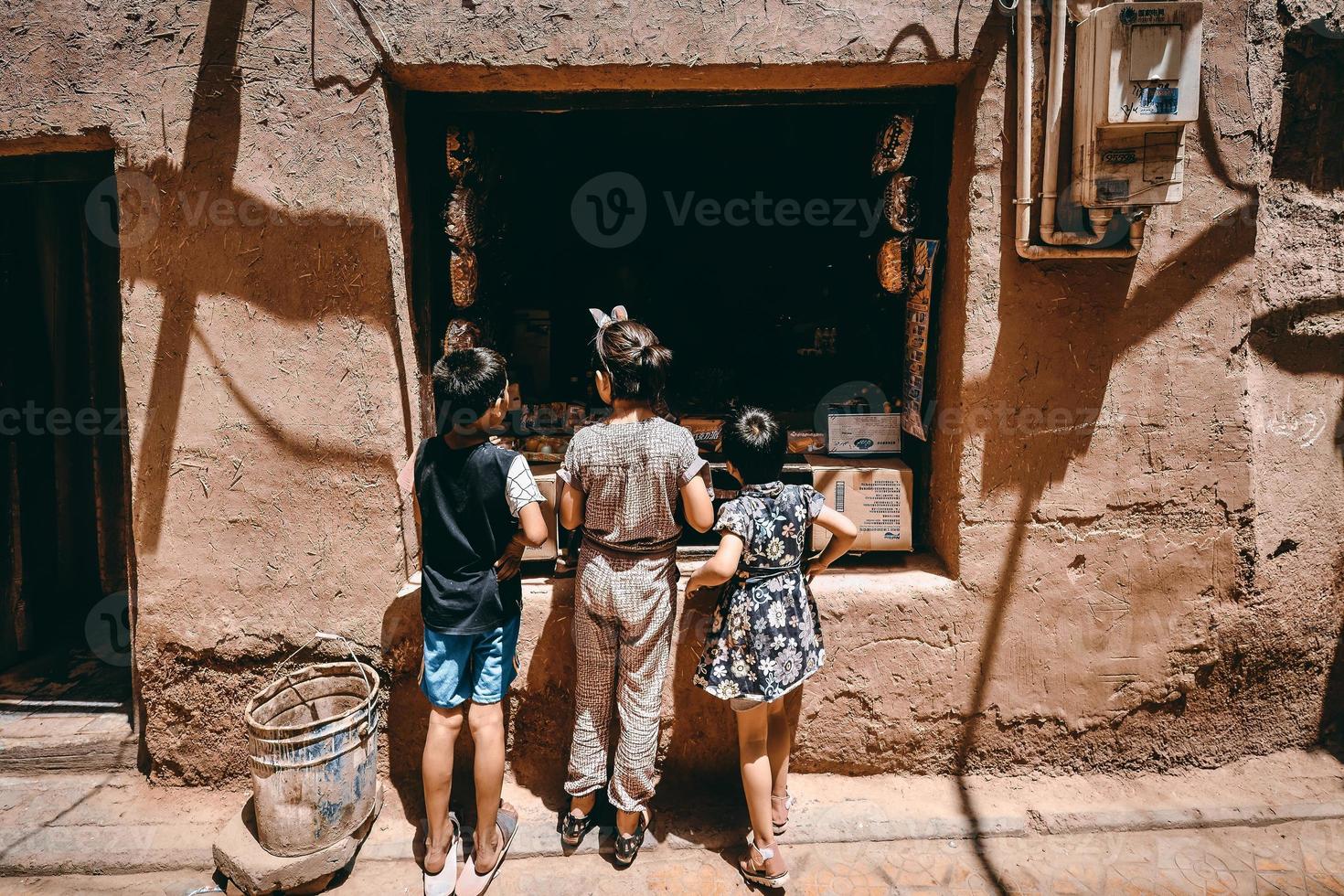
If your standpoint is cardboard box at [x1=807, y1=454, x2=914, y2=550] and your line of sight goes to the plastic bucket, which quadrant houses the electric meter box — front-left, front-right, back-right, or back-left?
back-left

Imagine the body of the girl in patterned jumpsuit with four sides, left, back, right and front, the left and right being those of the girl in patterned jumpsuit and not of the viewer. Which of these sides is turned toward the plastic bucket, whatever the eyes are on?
left

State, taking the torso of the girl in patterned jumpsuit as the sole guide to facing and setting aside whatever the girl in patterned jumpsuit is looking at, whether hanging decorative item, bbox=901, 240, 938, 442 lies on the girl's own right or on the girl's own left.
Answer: on the girl's own right

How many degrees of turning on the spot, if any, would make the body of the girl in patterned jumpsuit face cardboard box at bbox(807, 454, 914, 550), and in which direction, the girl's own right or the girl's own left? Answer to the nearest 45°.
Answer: approximately 45° to the girl's own right

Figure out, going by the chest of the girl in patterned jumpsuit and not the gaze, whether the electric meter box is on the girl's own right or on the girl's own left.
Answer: on the girl's own right

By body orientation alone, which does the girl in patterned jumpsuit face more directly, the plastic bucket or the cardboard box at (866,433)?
the cardboard box

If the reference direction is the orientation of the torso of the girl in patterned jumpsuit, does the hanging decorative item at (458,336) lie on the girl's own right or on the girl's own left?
on the girl's own left

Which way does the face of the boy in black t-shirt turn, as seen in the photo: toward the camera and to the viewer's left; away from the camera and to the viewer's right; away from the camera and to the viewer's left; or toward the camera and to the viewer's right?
away from the camera and to the viewer's right

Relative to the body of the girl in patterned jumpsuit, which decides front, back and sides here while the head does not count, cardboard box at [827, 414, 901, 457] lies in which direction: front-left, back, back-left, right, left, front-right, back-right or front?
front-right

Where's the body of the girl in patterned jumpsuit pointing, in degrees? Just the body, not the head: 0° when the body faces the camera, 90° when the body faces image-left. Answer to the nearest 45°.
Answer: approximately 180°
